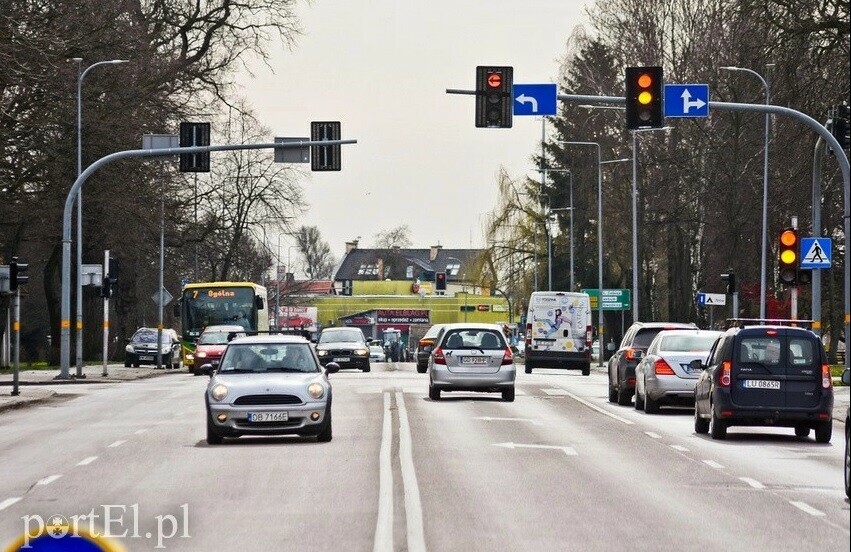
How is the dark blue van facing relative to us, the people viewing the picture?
facing away from the viewer

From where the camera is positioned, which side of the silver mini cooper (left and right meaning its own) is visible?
front

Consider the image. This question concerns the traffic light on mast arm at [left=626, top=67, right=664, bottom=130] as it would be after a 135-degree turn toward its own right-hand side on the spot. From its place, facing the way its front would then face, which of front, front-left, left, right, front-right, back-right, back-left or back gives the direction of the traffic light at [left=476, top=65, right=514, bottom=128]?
front-left

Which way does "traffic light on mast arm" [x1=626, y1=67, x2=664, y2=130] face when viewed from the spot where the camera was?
facing the viewer

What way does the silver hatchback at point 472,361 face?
away from the camera

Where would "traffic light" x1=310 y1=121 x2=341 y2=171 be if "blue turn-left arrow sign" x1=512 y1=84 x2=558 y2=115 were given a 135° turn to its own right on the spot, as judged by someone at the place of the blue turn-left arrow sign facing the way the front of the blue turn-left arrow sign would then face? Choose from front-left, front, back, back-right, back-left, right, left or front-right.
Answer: front

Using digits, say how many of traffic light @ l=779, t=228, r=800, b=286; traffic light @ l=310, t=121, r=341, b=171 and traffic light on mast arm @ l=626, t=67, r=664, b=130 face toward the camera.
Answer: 2

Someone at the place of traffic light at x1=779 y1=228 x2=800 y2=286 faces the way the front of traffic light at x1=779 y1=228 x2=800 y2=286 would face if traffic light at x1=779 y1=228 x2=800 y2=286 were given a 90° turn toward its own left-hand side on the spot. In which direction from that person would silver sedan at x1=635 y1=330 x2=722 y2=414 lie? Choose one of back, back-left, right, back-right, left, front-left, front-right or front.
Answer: back-right

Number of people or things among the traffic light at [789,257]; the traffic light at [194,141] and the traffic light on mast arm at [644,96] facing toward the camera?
2

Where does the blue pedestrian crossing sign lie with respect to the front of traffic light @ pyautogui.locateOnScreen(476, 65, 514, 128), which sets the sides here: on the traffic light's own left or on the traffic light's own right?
on the traffic light's own left

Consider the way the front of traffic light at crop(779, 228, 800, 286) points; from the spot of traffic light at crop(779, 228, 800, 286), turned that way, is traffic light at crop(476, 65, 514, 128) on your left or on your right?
on your right

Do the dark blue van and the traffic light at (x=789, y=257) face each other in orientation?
yes
